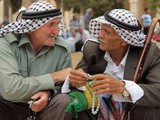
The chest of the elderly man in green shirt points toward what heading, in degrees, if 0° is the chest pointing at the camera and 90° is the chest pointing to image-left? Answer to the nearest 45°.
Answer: approximately 315°
